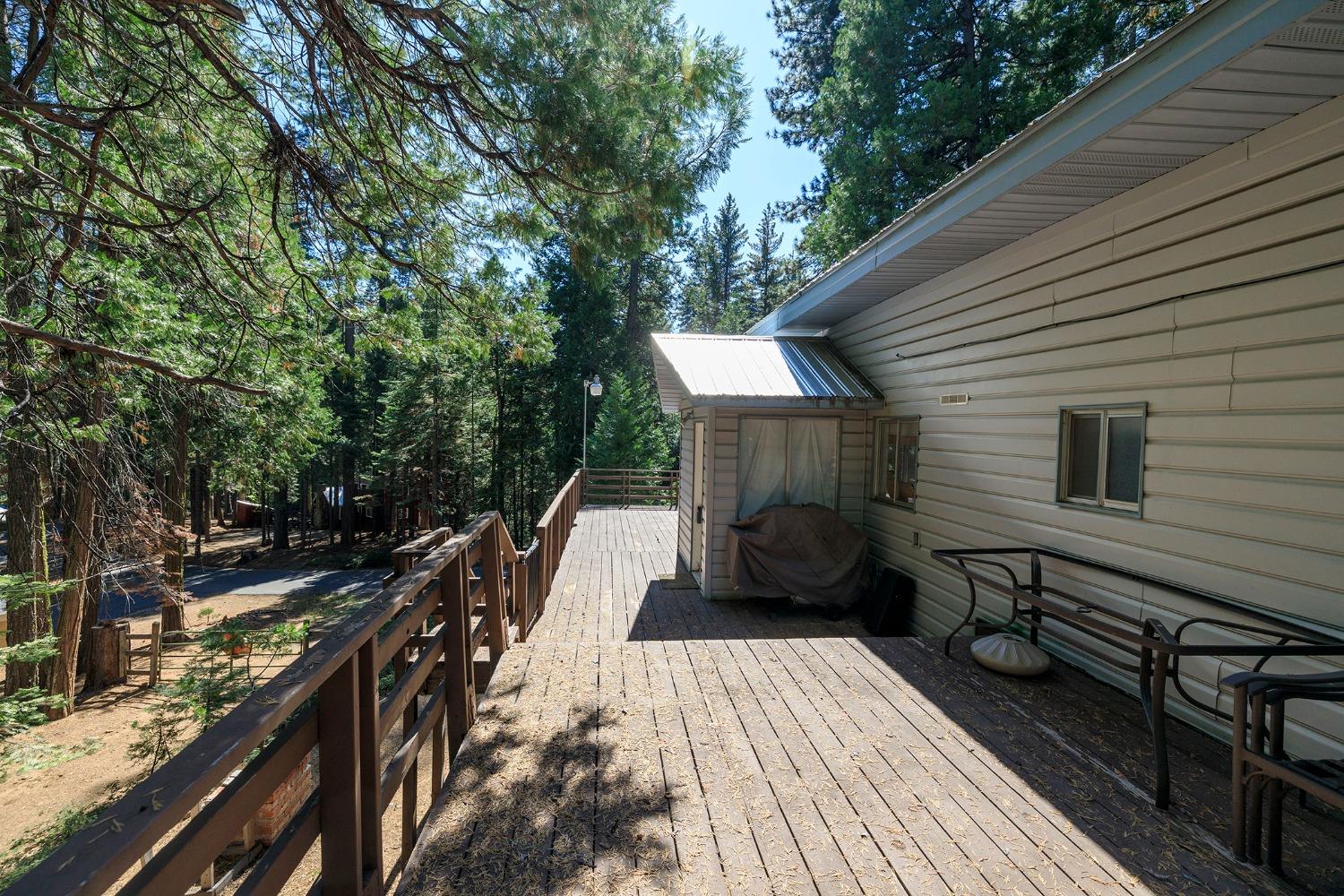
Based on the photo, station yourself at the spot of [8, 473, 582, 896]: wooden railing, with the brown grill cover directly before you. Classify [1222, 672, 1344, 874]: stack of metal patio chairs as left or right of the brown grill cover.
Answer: right

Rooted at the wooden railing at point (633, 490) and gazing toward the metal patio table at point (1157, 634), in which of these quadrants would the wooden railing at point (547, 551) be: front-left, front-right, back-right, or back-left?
front-right

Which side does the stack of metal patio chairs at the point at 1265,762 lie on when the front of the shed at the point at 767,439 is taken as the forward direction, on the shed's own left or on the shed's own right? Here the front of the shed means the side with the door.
on the shed's own left

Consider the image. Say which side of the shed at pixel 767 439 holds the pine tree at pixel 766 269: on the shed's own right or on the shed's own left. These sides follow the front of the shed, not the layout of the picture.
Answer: on the shed's own right

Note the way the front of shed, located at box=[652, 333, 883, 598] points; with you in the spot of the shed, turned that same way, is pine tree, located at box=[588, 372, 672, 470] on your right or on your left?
on your right

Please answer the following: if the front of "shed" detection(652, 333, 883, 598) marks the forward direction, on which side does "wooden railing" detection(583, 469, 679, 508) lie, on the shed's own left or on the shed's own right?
on the shed's own right
